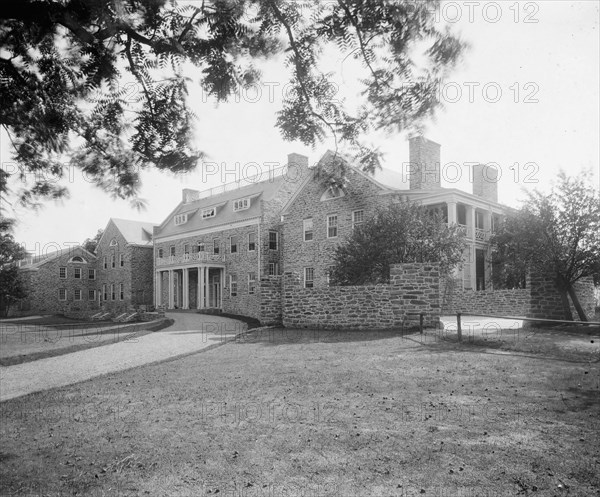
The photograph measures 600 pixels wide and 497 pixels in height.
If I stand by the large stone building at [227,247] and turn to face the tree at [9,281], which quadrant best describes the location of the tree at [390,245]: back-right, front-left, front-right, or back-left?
back-left

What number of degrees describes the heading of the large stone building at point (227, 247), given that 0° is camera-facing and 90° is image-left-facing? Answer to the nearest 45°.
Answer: approximately 45°

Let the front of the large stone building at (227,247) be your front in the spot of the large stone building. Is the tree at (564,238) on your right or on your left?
on your left

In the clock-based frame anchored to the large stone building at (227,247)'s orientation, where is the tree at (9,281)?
The tree is roughly at 2 o'clock from the large stone building.
